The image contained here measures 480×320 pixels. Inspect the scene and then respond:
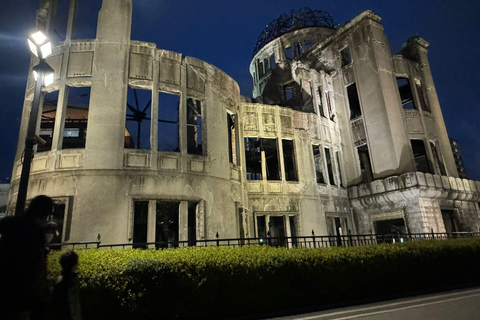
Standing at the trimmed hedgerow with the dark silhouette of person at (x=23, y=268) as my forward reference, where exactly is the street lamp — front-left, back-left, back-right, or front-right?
front-right

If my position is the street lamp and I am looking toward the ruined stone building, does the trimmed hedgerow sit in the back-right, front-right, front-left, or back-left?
front-right

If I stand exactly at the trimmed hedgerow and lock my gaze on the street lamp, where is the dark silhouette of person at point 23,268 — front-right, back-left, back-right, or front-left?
front-left

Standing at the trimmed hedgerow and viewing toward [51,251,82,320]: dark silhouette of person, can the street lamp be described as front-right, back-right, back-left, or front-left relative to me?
front-right
